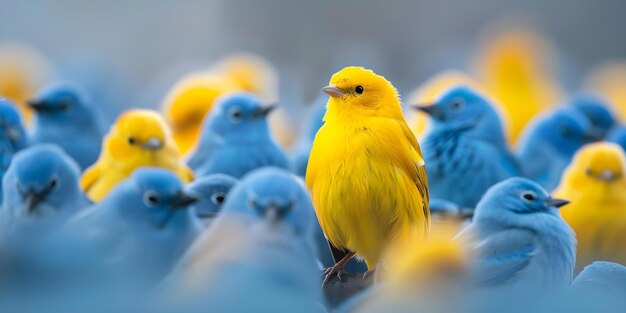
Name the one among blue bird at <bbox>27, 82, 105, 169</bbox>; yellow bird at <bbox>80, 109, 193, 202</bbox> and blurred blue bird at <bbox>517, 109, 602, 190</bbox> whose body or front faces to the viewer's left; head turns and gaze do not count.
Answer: the blue bird

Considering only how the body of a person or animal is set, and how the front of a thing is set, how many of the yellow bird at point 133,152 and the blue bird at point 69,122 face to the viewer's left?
1

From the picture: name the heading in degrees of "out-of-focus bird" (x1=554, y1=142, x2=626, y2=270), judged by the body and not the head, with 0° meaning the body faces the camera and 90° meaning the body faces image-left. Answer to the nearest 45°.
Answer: approximately 0°

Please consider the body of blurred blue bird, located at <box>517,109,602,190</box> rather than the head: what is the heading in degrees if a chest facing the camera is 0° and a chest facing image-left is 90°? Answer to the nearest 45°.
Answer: approximately 270°

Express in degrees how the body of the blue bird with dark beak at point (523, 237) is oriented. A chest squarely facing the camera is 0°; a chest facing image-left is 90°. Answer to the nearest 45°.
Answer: approximately 270°

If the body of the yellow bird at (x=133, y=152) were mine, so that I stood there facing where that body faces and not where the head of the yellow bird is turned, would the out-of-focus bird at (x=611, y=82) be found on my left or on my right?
on my left
